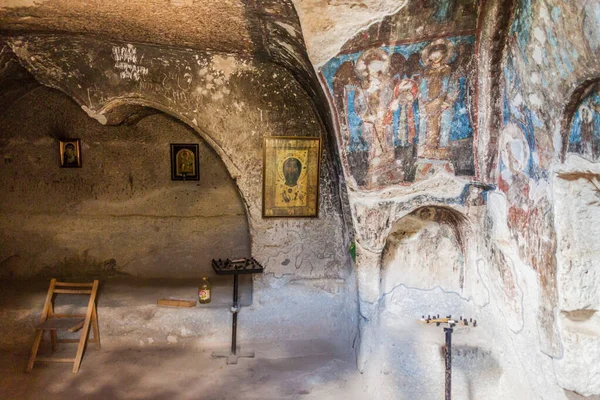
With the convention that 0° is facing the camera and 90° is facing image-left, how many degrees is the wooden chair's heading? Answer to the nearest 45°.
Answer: approximately 45°

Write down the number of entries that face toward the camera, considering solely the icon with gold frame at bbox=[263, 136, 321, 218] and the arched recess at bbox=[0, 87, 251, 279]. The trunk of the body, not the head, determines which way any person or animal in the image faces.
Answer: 2

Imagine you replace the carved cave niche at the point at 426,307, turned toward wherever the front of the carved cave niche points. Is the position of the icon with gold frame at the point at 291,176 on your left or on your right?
on your right

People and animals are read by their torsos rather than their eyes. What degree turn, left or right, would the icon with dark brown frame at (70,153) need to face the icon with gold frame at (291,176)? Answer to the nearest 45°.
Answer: approximately 45° to its left

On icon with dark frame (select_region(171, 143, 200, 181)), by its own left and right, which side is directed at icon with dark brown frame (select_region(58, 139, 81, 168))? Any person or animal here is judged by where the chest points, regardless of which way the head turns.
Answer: right
